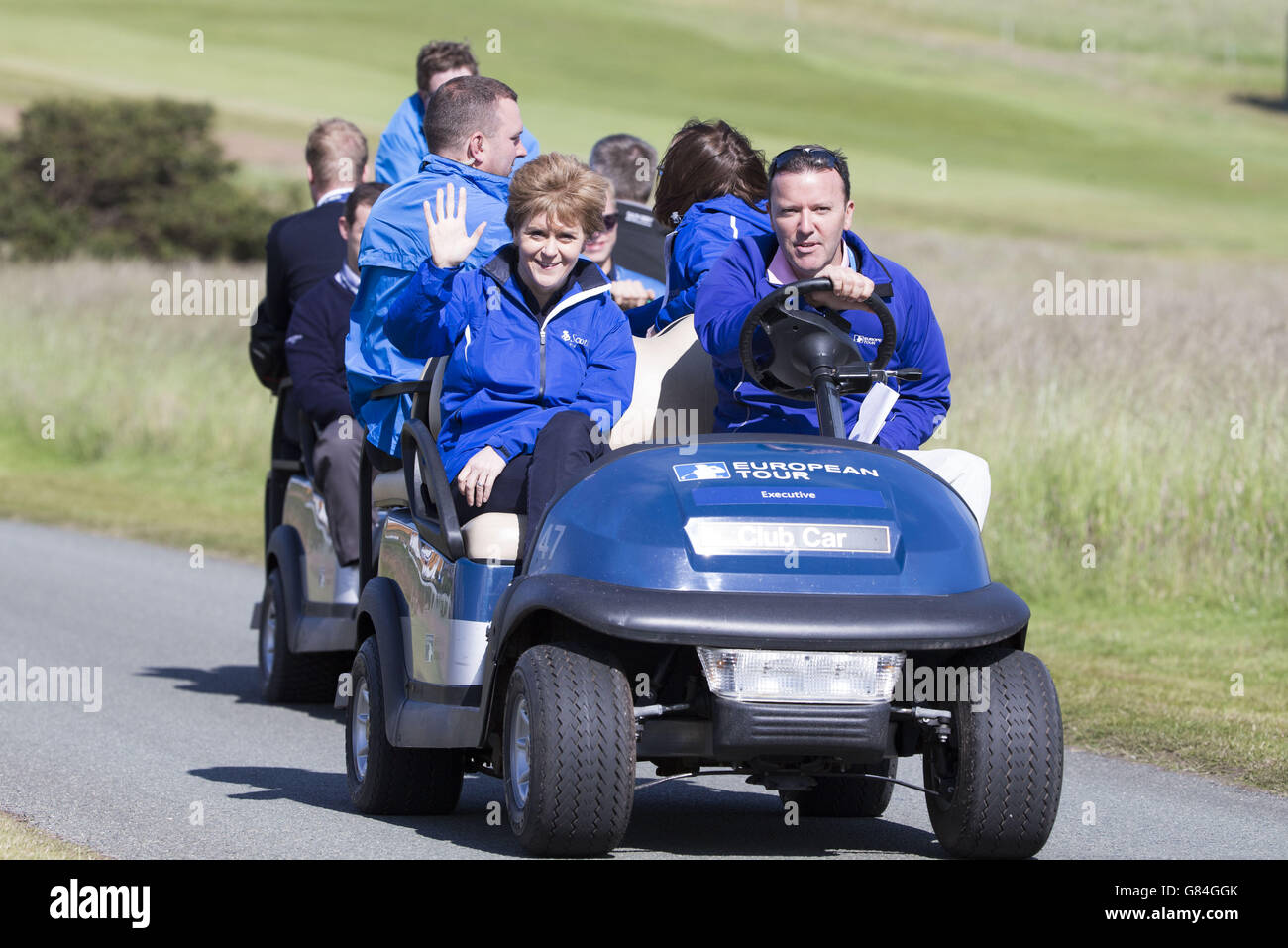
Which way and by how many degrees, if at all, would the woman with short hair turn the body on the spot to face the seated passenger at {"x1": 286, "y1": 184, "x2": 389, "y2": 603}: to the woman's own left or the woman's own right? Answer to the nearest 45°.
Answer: approximately 180°

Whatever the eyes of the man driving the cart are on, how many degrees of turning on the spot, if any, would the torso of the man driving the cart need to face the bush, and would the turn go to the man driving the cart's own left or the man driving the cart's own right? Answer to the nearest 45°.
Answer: approximately 180°

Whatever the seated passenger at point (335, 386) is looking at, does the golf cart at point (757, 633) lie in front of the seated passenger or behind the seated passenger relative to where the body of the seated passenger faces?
in front

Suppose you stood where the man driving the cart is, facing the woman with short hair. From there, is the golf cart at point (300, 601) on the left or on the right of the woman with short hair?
right

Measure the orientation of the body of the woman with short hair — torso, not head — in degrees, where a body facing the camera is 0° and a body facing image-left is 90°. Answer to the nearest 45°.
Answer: approximately 0°

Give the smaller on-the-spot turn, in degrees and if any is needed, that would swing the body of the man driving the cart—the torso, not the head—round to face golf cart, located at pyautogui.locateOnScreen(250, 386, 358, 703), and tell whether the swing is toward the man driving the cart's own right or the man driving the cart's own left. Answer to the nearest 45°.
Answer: approximately 135° to the man driving the cart's own right
